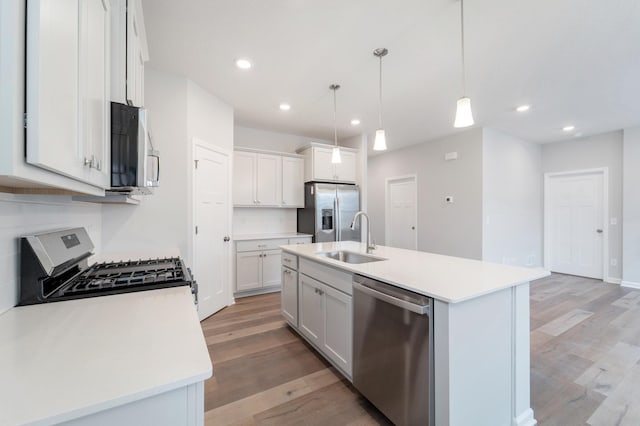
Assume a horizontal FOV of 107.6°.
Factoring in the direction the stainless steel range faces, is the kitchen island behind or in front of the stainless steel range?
in front

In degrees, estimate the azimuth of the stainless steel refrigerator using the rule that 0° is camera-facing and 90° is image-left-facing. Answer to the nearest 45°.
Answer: approximately 315°

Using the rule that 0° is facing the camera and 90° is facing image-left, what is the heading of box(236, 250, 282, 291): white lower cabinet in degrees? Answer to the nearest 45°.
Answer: approximately 315°

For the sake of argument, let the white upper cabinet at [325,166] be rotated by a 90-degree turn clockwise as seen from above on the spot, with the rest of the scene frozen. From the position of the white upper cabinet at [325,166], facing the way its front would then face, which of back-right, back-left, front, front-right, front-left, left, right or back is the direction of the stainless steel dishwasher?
front-left

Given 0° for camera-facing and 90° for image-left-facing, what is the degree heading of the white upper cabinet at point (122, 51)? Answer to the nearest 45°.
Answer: approximately 270°

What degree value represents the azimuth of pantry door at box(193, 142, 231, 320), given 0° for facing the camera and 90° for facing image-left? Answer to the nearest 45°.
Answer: approximately 315°

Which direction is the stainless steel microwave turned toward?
to the viewer's right

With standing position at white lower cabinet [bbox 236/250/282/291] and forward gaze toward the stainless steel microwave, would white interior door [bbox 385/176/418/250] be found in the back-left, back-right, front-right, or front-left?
back-left

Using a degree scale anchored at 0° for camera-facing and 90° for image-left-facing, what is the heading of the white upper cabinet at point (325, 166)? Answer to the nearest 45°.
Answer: approximately 315°

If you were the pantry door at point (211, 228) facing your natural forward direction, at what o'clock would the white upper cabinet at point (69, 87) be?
The white upper cabinet is roughly at 2 o'clock from the pantry door.

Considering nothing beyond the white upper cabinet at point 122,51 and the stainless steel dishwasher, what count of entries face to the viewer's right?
1

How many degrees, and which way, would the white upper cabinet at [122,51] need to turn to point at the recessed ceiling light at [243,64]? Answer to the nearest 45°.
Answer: approximately 45° to its left
